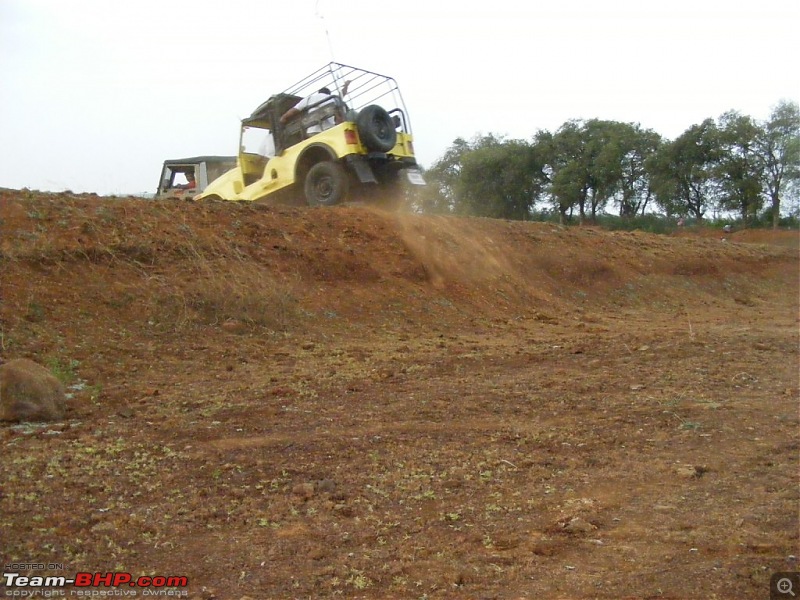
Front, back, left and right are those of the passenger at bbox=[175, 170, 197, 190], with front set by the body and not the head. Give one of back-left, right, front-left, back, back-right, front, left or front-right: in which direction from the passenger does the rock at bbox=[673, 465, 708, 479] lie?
left

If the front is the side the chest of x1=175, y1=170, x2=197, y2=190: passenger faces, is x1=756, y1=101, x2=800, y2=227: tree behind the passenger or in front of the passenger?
behind

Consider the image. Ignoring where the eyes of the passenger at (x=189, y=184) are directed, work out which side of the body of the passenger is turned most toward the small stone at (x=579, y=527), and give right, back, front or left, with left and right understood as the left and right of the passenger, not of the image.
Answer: left

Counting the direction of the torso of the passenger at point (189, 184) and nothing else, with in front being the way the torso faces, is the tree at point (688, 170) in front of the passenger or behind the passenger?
behind

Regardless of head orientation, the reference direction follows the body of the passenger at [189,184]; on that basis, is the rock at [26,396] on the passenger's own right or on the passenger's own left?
on the passenger's own left

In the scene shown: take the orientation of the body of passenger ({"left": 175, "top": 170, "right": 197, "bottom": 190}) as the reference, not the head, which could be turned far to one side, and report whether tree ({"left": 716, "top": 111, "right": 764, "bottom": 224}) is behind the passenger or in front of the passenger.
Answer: behind

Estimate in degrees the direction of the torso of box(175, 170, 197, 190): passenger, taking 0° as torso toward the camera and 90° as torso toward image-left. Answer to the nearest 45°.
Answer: approximately 90°

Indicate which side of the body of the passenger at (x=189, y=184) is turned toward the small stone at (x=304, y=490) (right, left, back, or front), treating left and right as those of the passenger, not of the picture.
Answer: left

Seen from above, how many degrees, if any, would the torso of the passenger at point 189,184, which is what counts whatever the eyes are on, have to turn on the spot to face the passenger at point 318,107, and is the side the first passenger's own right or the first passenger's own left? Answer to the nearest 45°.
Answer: approximately 135° to the first passenger's own left
